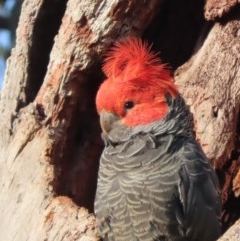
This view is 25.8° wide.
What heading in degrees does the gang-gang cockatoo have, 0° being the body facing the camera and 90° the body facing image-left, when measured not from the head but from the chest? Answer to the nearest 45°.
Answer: approximately 45°
